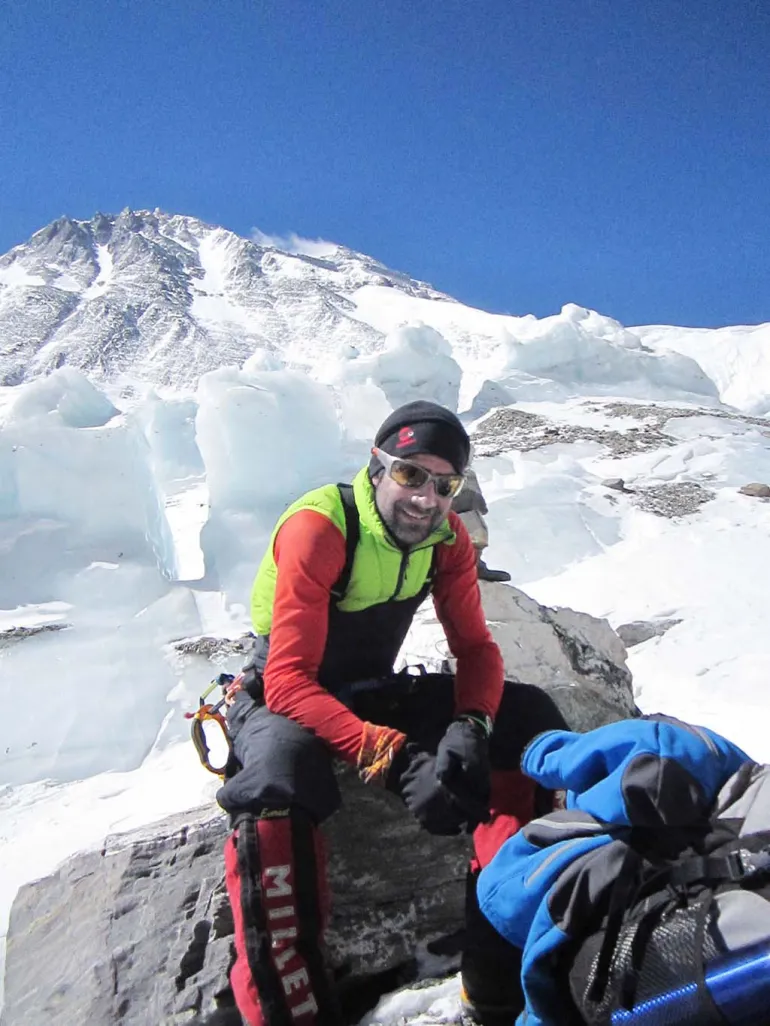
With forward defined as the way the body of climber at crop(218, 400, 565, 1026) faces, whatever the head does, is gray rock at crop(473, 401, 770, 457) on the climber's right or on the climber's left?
on the climber's left

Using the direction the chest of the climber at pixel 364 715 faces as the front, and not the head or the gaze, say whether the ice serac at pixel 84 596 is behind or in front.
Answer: behind

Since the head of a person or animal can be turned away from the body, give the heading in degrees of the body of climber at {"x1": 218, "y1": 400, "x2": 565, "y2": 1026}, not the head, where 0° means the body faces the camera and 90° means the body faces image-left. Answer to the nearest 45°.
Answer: approximately 315°

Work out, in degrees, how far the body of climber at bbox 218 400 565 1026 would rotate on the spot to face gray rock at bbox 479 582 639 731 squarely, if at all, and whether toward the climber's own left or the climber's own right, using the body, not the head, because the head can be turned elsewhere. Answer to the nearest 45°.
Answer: approximately 90° to the climber's own left

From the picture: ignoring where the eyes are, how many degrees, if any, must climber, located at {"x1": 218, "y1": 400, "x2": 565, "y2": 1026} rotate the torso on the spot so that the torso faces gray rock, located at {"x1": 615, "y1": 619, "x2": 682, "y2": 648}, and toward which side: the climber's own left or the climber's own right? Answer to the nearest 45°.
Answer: approximately 90° to the climber's own left
